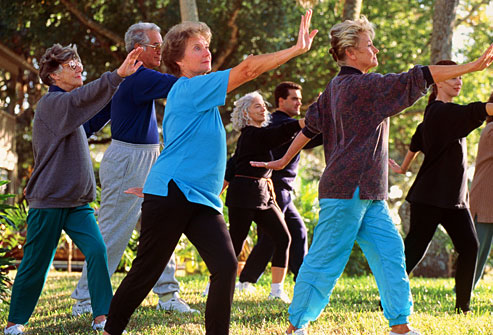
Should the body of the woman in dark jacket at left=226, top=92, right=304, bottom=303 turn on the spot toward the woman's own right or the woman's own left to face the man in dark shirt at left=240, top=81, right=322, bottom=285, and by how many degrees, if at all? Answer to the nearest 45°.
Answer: approximately 90° to the woman's own left

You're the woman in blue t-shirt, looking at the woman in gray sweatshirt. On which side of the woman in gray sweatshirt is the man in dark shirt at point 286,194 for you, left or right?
right

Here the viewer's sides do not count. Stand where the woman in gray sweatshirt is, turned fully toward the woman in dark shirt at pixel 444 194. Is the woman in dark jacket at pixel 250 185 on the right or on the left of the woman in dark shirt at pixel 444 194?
left

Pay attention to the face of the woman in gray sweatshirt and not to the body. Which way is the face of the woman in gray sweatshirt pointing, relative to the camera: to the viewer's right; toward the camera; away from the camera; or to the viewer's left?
to the viewer's right

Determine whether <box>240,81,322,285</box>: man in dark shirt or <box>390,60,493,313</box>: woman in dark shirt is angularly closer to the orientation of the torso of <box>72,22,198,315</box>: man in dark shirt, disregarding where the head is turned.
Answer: the woman in dark shirt

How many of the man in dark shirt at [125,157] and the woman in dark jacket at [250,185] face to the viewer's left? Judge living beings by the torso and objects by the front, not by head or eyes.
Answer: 0

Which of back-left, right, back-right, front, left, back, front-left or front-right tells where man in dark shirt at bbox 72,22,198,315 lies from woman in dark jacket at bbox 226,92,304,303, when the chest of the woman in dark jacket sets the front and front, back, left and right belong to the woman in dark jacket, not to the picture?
right

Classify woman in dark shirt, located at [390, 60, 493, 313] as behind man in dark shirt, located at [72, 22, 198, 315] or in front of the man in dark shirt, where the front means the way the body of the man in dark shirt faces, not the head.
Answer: in front

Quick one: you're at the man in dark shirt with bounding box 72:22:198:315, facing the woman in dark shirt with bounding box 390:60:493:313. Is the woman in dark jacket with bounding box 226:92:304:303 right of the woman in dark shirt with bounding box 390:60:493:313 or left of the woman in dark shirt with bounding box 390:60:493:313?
left

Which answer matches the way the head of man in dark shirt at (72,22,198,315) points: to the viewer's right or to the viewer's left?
to the viewer's right
